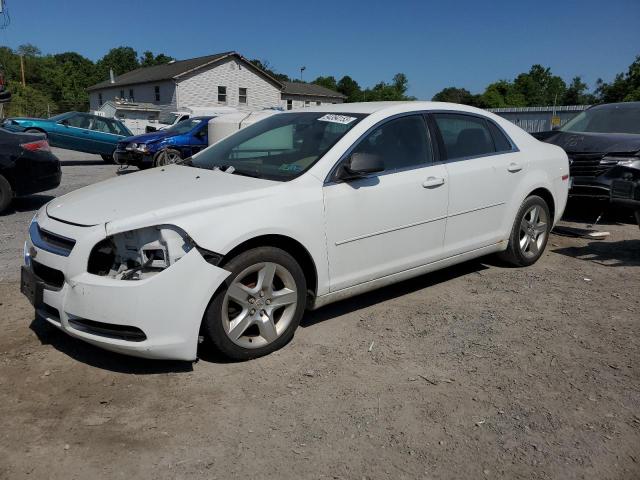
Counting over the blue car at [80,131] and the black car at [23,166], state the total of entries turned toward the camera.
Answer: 0

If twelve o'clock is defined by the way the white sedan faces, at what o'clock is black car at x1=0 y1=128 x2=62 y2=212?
The black car is roughly at 3 o'clock from the white sedan.

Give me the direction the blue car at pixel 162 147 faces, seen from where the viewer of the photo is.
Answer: facing the viewer and to the left of the viewer

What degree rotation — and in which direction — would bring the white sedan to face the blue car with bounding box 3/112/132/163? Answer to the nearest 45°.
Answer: approximately 90° to its right

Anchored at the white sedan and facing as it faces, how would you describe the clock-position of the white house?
The white house is roughly at 4 o'clock from the white sedan.

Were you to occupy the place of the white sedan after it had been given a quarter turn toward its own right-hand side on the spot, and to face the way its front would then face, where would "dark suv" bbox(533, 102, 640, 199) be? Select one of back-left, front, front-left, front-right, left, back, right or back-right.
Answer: right

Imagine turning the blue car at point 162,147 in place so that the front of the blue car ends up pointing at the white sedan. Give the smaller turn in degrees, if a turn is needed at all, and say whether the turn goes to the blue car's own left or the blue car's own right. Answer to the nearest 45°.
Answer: approximately 45° to the blue car's own left

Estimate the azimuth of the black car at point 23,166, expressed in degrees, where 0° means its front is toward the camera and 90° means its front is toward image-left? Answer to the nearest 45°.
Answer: approximately 135°

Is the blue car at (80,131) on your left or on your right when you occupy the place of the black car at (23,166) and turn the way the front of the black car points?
on your right

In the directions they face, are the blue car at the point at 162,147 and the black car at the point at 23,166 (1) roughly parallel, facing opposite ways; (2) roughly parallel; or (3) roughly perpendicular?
roughly perpendicular

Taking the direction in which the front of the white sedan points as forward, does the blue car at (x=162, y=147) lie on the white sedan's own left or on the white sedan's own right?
on the white sedan's own right

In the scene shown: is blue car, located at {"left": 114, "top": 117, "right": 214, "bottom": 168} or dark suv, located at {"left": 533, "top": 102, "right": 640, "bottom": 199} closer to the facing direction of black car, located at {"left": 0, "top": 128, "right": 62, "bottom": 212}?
the blue car

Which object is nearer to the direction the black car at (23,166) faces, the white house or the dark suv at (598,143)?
the white house
